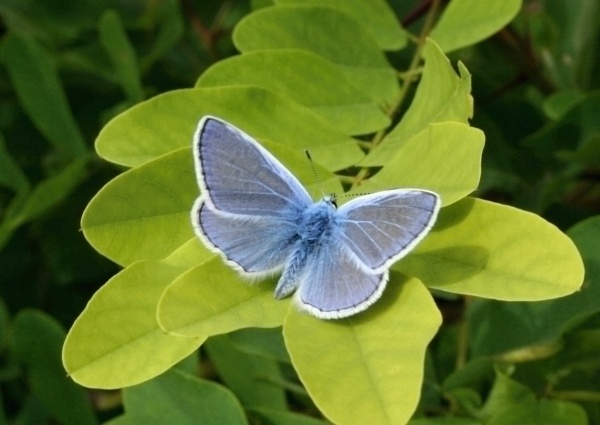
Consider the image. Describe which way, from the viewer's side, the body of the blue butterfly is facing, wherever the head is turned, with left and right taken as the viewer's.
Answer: facing away from the viewer and to the right of the viewer
